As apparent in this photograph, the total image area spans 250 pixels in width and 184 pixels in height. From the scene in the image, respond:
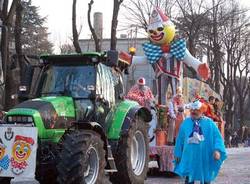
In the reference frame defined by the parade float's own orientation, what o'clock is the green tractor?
The green tractor is roughly at 11 o'clock from the parade float.

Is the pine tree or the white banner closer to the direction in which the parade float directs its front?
the white banner

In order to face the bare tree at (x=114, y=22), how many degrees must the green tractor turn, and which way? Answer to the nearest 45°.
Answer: approximately 135° to its right

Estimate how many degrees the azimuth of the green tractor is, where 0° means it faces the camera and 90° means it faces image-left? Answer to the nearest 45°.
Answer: approximately 45°

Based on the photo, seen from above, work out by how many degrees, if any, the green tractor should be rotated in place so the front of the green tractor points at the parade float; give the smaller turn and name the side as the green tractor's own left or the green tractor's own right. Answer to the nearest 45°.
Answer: approximately 180°

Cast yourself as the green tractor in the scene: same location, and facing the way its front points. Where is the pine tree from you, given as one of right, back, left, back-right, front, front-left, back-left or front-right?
back-right

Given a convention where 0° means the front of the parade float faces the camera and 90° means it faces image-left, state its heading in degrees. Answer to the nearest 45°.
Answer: approximately 45°

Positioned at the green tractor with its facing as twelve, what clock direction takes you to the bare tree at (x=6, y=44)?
The bare tree is roughly at 4 o'clock from the green tractor.

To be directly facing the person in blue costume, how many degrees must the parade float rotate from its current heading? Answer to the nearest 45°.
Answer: approximately 45° to its left

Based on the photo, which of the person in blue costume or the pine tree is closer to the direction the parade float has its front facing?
the person in blue costume

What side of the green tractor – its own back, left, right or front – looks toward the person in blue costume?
left
